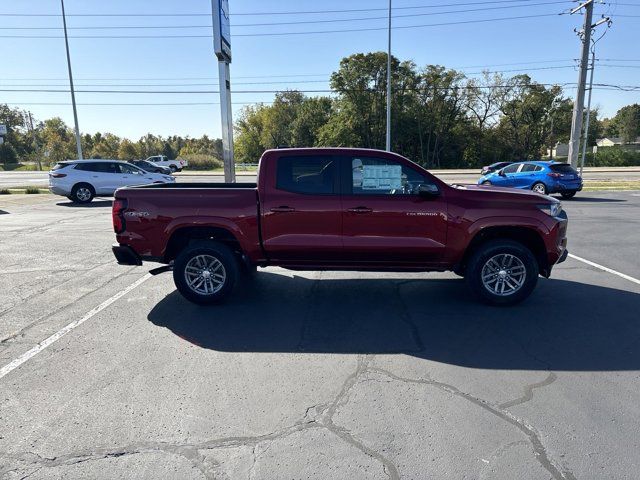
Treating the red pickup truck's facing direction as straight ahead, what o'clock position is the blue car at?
The blue car is roughly at 10 o'clock from the red pickup truck.

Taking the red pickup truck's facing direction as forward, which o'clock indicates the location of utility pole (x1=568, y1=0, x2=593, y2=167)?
The utility pole is roughly at 10 o'clock from the red pickup truck.

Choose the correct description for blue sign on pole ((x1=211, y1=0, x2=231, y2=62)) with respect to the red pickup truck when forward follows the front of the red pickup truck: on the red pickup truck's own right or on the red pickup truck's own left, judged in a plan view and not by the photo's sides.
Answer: on the red pickup truck's own left

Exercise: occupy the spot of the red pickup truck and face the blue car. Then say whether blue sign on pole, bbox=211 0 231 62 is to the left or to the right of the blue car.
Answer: left

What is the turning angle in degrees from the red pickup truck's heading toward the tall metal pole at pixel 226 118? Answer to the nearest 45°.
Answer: approximately 135° to its left

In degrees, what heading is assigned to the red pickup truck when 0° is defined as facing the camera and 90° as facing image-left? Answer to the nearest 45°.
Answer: approximately 270°

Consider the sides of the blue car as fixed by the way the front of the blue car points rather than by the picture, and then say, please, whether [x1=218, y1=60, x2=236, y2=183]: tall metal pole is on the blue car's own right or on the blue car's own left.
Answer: on the blue car's own left

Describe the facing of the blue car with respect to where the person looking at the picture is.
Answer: facing away from the viewer and to the left of the viewer

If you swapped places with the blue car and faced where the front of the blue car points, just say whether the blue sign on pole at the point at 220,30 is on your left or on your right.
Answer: on your left

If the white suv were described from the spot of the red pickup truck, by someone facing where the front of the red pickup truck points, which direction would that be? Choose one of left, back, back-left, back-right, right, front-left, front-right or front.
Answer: back-left
